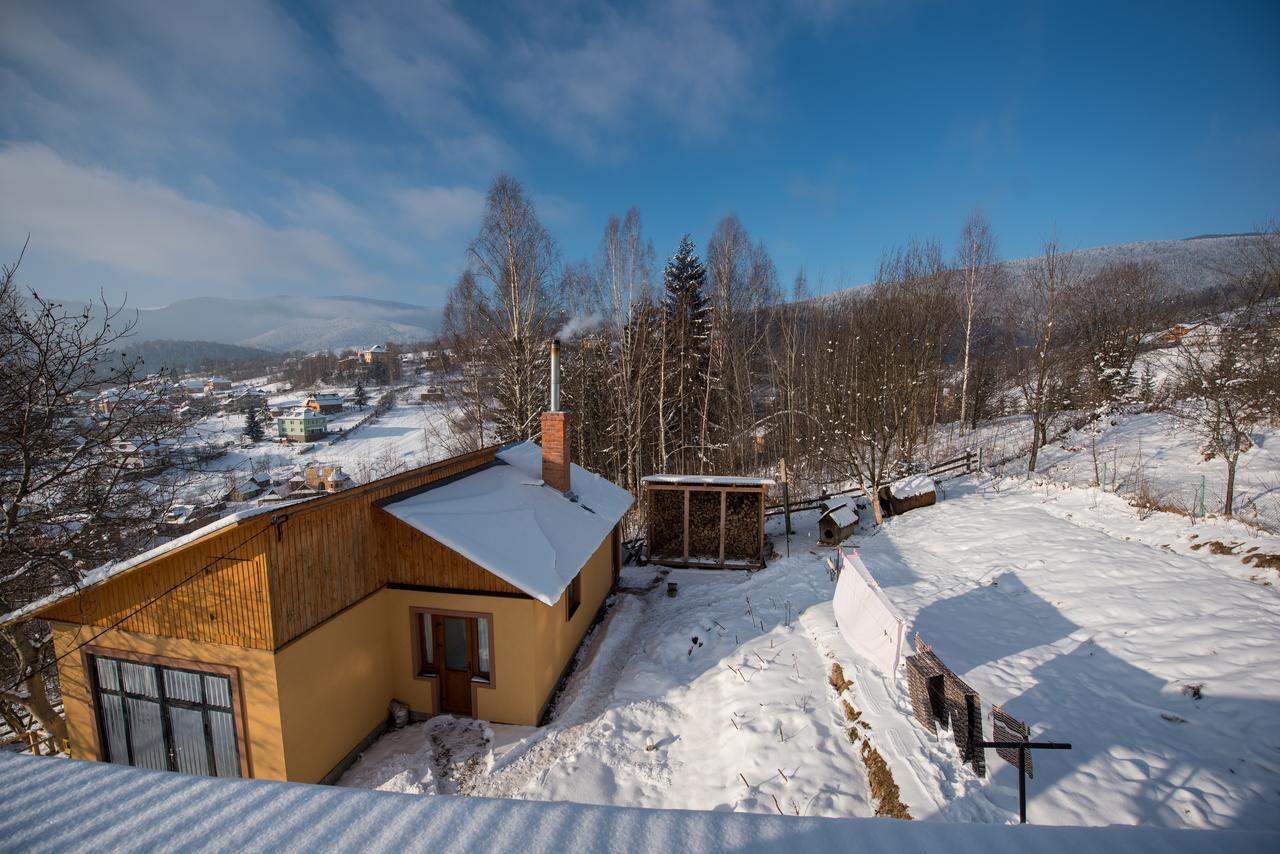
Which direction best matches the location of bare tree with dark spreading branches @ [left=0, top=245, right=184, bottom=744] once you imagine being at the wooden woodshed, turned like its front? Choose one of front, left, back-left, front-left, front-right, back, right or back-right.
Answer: front-right

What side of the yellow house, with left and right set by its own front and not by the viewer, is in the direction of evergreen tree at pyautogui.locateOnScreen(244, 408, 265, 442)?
back

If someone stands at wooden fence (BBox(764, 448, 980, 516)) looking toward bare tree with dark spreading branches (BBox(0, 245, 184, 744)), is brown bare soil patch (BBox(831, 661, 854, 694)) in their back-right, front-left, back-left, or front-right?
front-left

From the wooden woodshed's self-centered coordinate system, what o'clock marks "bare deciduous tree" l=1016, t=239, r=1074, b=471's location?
The bare deciduous tree is roughly at 8 o'clock from the wooden woodshed.

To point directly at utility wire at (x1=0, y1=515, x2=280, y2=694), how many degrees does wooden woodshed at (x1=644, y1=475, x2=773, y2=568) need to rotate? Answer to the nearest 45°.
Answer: approximately 45° to its right

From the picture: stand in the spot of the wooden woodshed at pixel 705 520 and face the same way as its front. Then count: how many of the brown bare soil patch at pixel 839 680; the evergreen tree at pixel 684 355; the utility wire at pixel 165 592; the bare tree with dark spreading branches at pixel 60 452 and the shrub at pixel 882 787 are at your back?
1

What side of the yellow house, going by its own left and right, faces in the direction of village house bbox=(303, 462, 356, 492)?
back

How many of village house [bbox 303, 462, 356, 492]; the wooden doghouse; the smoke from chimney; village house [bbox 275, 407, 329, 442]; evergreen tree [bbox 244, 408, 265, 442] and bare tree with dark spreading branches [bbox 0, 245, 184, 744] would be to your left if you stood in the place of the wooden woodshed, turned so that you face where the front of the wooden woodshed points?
1

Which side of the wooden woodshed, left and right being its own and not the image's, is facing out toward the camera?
front

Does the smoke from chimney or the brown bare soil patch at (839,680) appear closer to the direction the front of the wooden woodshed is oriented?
the brown bare soil patch

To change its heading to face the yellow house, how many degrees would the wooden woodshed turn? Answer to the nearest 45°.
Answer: approximately 45° to its right

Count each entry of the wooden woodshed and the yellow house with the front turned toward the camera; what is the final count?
2
